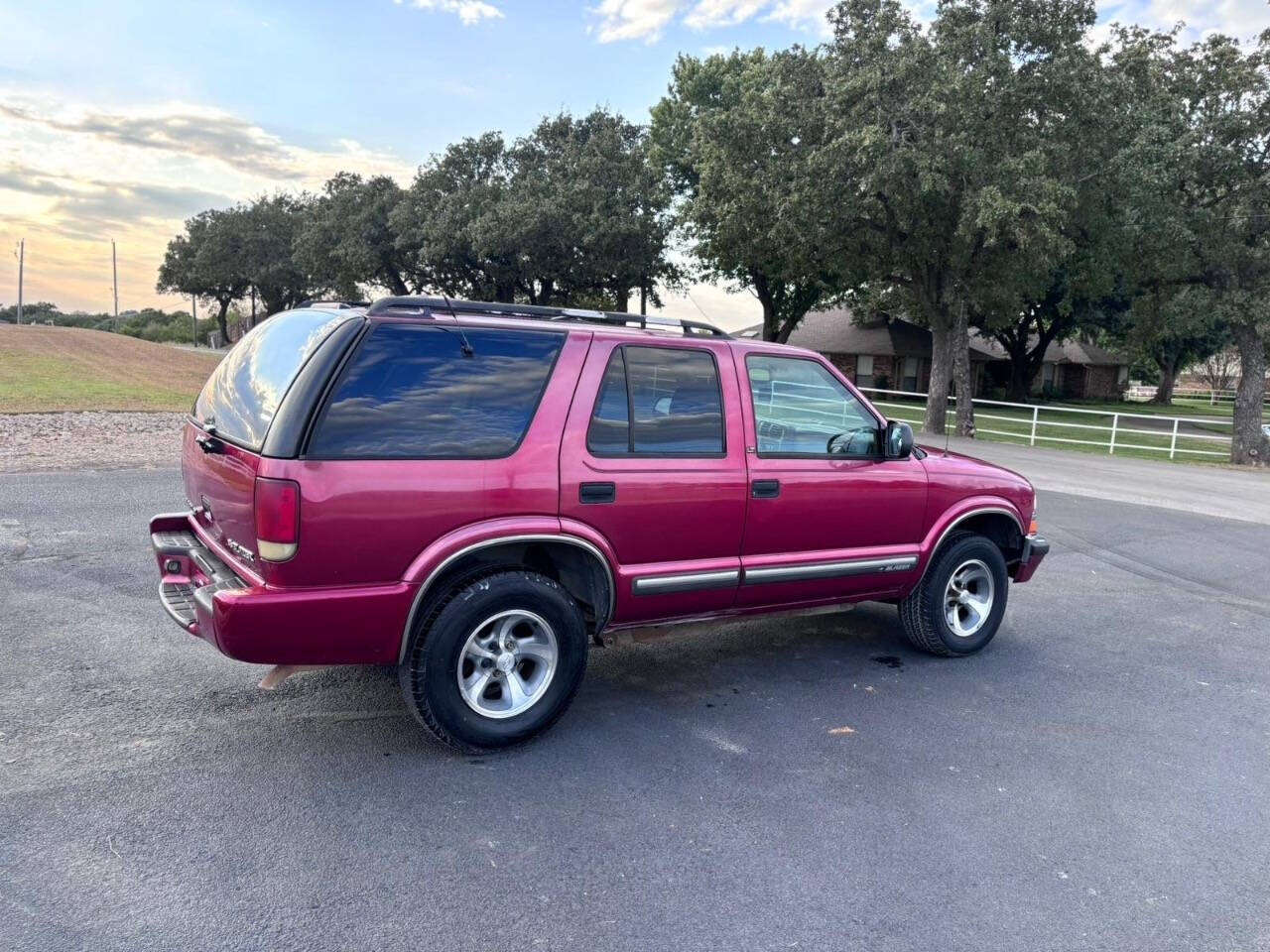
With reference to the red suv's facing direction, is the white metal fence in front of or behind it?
in front

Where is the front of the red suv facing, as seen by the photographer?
facing away from the viewer and to the right of the viewer
